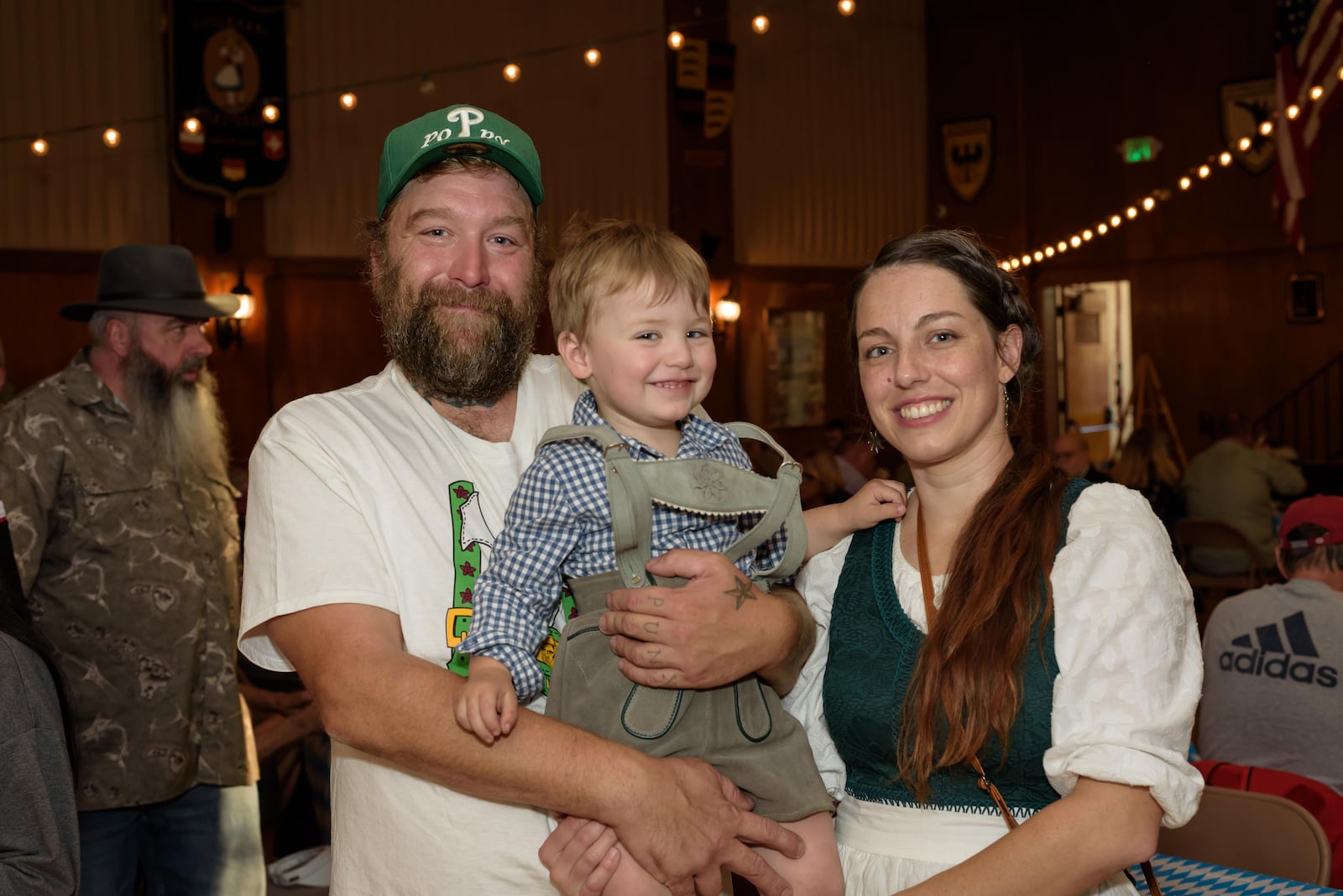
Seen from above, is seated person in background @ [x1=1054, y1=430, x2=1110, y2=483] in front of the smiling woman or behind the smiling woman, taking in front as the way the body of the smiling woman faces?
behind

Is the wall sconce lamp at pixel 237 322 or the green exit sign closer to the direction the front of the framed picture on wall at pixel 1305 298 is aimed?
the wall sconce lamp

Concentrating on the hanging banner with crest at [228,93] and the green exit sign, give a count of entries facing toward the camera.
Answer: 2

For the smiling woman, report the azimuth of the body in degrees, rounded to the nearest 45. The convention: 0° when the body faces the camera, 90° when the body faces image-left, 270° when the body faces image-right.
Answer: approximately 45°

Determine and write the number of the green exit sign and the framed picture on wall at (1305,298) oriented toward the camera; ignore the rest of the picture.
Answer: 2

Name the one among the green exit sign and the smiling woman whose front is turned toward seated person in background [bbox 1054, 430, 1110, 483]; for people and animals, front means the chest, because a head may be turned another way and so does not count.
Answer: the green exit sign

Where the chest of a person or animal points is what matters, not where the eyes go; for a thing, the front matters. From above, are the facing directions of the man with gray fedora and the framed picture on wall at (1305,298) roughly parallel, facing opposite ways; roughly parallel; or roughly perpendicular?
roughly perpendicular

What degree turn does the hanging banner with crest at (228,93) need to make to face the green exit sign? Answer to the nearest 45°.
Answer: approximately 90° to its left

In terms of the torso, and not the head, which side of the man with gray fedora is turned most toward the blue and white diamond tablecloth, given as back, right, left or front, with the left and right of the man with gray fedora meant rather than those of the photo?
front

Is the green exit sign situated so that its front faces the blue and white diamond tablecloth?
yes

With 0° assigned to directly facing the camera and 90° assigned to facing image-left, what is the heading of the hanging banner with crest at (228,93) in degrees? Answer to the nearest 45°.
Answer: approximately 0°
